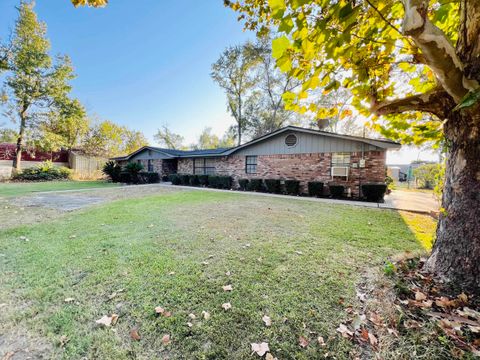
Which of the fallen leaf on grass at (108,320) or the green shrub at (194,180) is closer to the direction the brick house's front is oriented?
the fallen leaf on grass

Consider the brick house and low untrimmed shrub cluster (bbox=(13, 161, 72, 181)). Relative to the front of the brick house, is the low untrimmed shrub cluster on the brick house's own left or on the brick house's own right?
on the brick house's own right

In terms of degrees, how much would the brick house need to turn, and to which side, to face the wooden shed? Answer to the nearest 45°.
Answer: approximately 90° to its right

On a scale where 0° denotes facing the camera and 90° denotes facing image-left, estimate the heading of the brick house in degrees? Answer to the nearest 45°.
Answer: approximately 45°

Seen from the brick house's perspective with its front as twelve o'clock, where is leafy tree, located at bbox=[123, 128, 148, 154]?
The leafy tree is roughly at 3 o'clock from the brick house.

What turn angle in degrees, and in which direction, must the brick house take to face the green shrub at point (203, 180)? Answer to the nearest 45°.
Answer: approximately 90° to its right

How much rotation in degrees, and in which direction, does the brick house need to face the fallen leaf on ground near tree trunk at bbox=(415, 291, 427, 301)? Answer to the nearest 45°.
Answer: approximately 45° to its left

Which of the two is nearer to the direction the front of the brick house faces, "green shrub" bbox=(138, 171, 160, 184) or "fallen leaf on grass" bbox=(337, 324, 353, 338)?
the fallen leaf on grass
